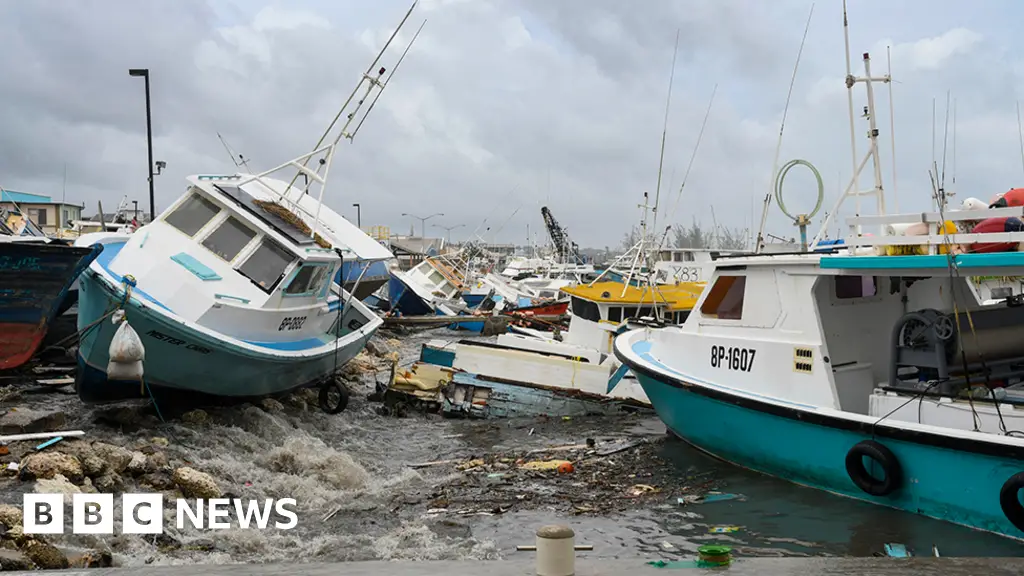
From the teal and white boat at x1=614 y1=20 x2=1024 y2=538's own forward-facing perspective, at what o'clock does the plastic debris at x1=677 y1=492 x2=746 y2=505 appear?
The plastic debris is roughly at 10 o'clock from the teal and white boat.

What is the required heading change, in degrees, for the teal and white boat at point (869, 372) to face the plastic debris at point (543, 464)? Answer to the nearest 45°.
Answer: approximately 45° to its left

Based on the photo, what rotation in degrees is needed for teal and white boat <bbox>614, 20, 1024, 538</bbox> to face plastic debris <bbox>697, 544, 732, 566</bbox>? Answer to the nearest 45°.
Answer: approximately 135° to its left

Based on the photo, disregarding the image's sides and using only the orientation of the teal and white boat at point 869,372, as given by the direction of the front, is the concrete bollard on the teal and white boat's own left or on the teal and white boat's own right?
on the teal and white boat's own left

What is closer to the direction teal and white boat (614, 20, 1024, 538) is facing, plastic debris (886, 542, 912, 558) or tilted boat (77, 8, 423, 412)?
the tilted boat

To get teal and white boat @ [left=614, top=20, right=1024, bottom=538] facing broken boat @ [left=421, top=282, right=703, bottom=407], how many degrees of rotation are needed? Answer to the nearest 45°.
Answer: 0° — it already faces it

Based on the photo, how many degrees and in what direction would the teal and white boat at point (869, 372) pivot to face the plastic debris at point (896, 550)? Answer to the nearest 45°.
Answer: approximately 135° to its left

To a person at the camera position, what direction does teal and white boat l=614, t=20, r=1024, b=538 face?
facing away from the viewer and to the left of the viewer

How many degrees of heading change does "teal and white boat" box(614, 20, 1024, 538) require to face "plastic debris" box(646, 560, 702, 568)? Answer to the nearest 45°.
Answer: approximately 135° to its left
